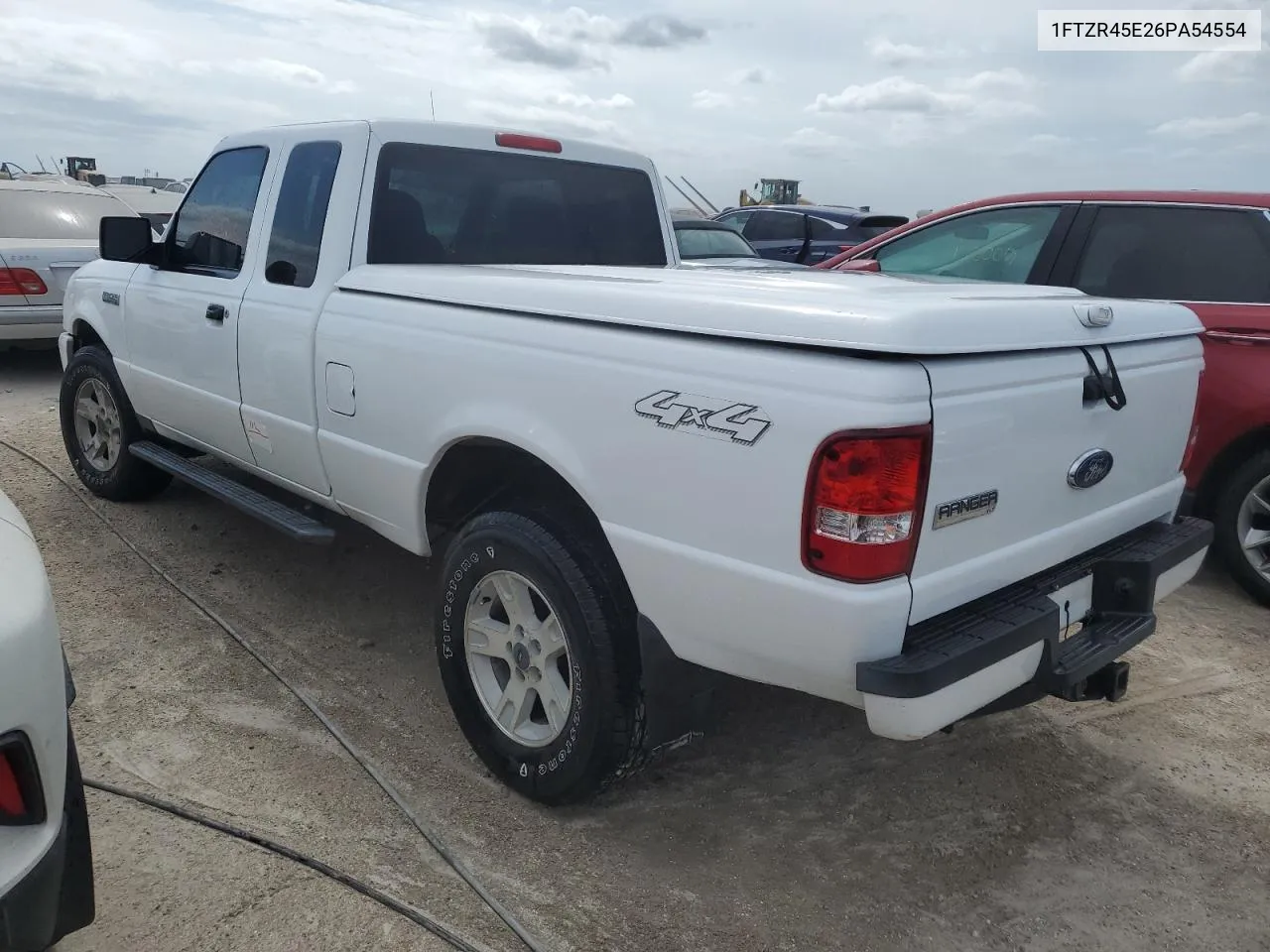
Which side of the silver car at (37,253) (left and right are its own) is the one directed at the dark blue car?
right

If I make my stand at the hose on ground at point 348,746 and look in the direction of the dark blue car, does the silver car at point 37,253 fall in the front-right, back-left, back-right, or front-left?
front-left

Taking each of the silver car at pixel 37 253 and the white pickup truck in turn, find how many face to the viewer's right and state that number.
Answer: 0

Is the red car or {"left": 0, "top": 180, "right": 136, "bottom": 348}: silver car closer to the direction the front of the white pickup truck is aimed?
the silver car

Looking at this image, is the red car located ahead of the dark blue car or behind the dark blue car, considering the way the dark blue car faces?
behind

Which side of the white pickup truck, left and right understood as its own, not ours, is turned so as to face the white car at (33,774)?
left

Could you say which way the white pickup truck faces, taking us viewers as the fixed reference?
facing away from the viewer and to the left of the viewer

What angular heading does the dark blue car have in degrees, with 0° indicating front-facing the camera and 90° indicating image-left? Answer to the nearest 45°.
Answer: approximately 135°

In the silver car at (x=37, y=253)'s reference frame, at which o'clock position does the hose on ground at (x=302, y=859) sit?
The hose on ground is roughly at 6 o'clock from the silver car.

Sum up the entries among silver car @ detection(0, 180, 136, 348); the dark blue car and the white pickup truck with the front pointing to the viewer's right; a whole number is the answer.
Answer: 0

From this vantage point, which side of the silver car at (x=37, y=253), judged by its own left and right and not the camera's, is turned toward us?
back
